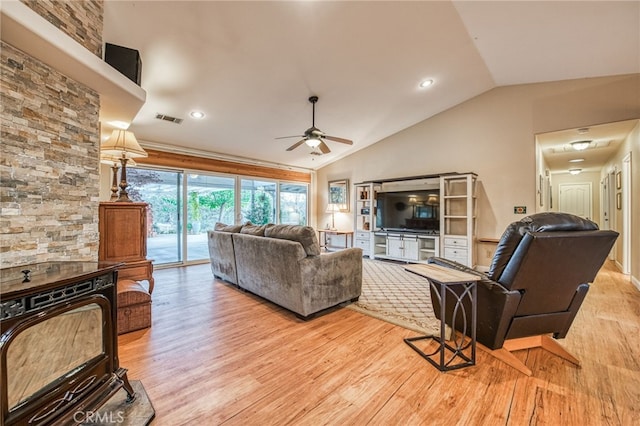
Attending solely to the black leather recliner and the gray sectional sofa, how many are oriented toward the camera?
0

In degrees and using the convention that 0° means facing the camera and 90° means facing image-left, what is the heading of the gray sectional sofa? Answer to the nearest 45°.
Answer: approximately 225°

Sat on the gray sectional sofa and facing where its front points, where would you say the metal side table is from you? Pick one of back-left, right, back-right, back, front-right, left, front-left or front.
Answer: right

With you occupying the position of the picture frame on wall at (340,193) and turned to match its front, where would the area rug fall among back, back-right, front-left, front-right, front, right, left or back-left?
front-left

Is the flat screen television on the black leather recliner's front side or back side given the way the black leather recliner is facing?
on the front side

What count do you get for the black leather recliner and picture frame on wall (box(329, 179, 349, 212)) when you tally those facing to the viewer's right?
0

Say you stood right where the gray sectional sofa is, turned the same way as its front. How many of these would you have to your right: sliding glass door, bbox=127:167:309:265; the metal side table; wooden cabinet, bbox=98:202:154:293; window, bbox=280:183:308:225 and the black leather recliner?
2

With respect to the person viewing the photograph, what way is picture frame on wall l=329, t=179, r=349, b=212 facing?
facing the viewer and to the left of the viewer

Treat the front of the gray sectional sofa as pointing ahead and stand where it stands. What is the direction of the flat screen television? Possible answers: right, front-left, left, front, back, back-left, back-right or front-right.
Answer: front

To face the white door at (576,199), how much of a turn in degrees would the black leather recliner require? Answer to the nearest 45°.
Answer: approximately 45° to its right

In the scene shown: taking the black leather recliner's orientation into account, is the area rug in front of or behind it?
in front

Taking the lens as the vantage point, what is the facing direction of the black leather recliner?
facing away from the viewer and to the left of the viewer
